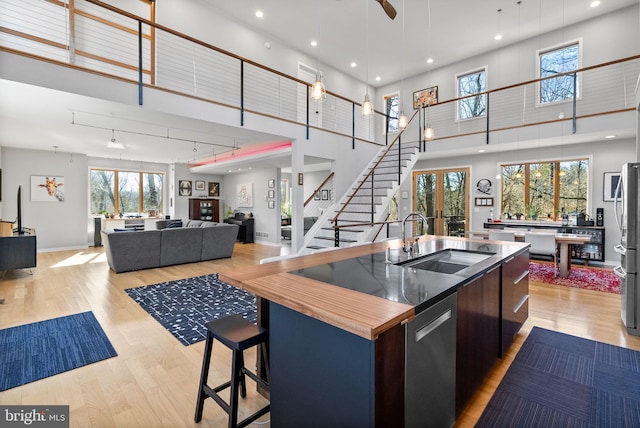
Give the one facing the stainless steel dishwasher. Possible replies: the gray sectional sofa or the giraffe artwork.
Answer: the giraffe artwork

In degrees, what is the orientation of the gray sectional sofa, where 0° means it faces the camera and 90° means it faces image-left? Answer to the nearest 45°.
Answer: approximately 180°

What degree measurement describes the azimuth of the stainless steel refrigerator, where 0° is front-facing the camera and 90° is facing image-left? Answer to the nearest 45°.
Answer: approximately 90°

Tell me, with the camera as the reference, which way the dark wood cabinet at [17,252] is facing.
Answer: facing to the right of the viewer

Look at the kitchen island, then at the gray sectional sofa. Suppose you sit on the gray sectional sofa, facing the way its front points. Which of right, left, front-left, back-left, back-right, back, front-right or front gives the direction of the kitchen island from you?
back

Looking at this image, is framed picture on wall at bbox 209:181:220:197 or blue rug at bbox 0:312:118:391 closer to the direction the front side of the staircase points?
the blue rug

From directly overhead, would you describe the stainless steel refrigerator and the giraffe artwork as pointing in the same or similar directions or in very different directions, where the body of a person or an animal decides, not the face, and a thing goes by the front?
very different directions

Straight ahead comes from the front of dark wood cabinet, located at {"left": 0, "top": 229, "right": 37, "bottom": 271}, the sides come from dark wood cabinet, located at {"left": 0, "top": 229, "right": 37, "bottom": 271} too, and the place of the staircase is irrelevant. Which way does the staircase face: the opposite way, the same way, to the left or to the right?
the opposite way

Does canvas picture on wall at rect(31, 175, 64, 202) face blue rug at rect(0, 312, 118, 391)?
yes
